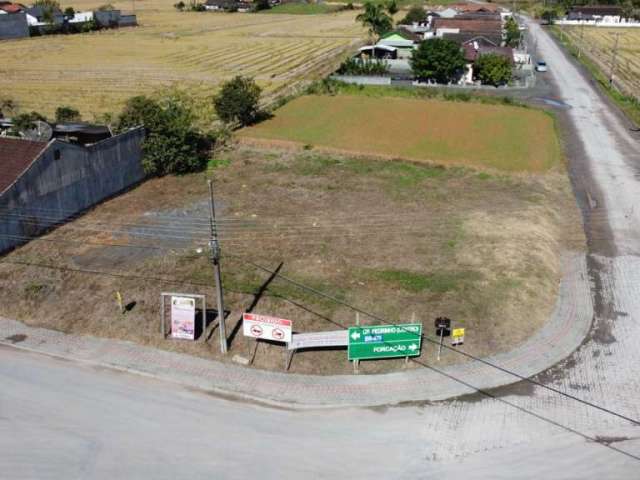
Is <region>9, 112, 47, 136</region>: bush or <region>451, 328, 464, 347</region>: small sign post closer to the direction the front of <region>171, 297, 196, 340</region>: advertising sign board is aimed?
the small sign post

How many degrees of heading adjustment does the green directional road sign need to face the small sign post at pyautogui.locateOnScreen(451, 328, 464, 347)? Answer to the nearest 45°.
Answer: approximately 90° to its left

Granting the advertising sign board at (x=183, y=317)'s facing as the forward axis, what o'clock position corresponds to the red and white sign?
The red and white sign is roughly at 10 o'clock from the advertising sign board.

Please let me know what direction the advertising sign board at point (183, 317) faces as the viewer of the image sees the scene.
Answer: facing the viewer

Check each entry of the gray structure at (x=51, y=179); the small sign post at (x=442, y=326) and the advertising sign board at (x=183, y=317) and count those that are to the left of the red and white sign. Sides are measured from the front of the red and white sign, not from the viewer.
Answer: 1

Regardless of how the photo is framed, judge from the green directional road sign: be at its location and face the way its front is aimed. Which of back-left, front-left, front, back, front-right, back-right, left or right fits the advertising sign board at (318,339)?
right

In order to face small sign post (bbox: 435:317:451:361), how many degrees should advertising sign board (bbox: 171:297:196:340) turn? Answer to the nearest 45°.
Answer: approximately 90° to its left

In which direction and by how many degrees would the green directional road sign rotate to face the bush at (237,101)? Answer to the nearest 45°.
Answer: approximately 180°

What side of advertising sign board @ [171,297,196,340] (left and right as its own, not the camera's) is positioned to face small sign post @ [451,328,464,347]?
left

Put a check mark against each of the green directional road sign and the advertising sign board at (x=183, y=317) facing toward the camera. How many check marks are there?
2

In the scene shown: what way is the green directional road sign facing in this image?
toward the camera

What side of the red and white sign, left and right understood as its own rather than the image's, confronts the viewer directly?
front

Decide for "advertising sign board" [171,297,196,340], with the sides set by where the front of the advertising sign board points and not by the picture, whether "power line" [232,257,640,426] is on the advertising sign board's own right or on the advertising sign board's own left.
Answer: on the advertising sign board's own left

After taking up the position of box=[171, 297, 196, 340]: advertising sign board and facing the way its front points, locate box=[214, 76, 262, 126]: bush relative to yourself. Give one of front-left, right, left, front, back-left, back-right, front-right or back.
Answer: back
